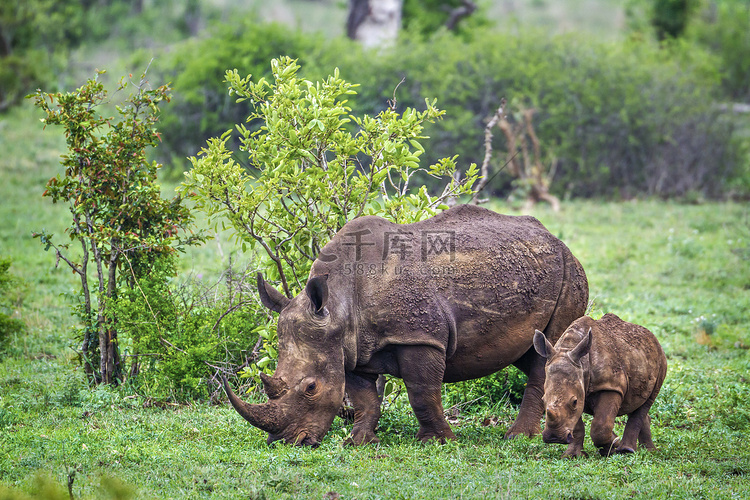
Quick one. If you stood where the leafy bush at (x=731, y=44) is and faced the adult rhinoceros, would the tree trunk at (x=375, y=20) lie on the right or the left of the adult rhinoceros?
right

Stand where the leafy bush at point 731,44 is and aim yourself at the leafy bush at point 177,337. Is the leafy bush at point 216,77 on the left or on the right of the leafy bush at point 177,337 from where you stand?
right

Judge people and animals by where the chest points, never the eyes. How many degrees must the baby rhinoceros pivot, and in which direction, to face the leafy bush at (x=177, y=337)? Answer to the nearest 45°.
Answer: approximately 45° to its right

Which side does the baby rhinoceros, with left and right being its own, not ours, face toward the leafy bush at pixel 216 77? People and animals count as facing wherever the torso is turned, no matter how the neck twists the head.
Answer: right

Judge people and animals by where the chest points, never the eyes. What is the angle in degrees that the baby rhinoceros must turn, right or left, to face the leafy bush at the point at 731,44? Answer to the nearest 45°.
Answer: approximately 135° to its right

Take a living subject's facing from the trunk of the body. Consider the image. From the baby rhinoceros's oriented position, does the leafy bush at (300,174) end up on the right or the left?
on its right

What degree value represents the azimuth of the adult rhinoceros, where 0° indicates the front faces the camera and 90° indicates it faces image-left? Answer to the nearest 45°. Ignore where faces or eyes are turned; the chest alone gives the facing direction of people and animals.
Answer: approximately 45°

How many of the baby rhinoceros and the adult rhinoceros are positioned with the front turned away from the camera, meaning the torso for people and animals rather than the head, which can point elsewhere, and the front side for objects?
0

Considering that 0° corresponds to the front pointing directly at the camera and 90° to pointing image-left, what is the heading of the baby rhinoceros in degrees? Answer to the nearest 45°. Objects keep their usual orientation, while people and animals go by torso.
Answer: approximately 45°
